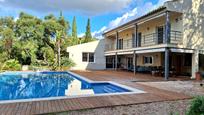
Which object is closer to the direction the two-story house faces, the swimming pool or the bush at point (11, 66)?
the swimming pool

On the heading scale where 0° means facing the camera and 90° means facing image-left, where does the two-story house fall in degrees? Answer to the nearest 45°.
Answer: approximately 45°

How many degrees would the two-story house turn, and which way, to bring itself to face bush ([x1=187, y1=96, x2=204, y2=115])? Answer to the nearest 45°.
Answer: approximately 45° to its left

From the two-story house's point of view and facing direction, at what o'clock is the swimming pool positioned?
The swimming pool is roughly at 12 o'clock from the two-story house.

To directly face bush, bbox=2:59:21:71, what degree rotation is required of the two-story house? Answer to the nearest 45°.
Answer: approximately 45° to its right

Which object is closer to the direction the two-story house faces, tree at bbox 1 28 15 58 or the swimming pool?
the swimming pool

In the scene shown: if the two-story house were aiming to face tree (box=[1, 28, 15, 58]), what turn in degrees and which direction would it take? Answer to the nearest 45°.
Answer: approximately 45° to its right
